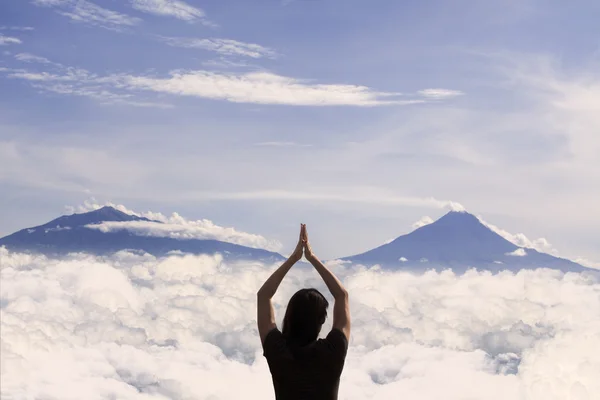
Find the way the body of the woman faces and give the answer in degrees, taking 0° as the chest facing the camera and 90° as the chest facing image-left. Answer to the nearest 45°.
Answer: approximately 180°

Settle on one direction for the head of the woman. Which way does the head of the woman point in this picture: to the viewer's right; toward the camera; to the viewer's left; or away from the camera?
away from the camera
